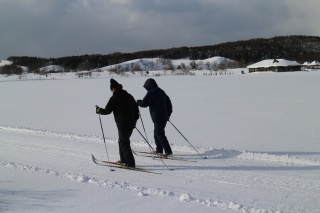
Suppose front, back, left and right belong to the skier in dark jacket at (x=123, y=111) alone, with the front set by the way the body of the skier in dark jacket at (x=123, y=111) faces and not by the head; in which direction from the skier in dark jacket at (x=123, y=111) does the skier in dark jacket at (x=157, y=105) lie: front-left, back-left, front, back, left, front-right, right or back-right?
back-right

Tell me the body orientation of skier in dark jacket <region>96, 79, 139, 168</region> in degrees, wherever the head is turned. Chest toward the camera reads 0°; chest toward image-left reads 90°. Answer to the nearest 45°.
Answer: approximately 90°
